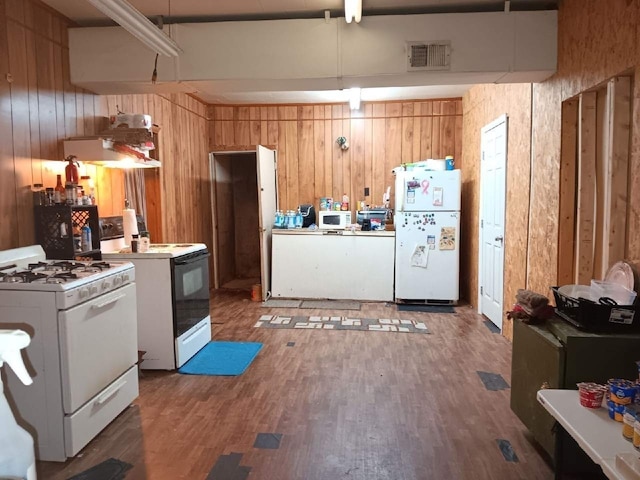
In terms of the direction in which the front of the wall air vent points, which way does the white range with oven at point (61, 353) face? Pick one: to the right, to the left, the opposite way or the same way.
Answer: to the left

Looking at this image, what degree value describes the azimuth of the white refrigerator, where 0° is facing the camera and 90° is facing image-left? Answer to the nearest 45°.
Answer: approximately 0°

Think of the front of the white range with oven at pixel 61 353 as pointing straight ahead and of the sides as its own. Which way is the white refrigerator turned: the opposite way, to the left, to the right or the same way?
to the right

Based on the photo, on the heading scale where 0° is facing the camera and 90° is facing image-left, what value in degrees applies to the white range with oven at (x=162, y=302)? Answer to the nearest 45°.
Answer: approximately 315°

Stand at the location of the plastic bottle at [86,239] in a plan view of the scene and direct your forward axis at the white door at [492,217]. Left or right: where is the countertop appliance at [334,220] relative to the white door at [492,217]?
left

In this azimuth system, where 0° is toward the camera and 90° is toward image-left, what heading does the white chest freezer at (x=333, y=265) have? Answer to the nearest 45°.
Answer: approximately 0°

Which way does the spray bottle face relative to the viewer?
to the viewer's right

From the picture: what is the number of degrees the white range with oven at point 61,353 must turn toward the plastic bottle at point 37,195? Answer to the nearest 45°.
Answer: approximately 135° to its left
